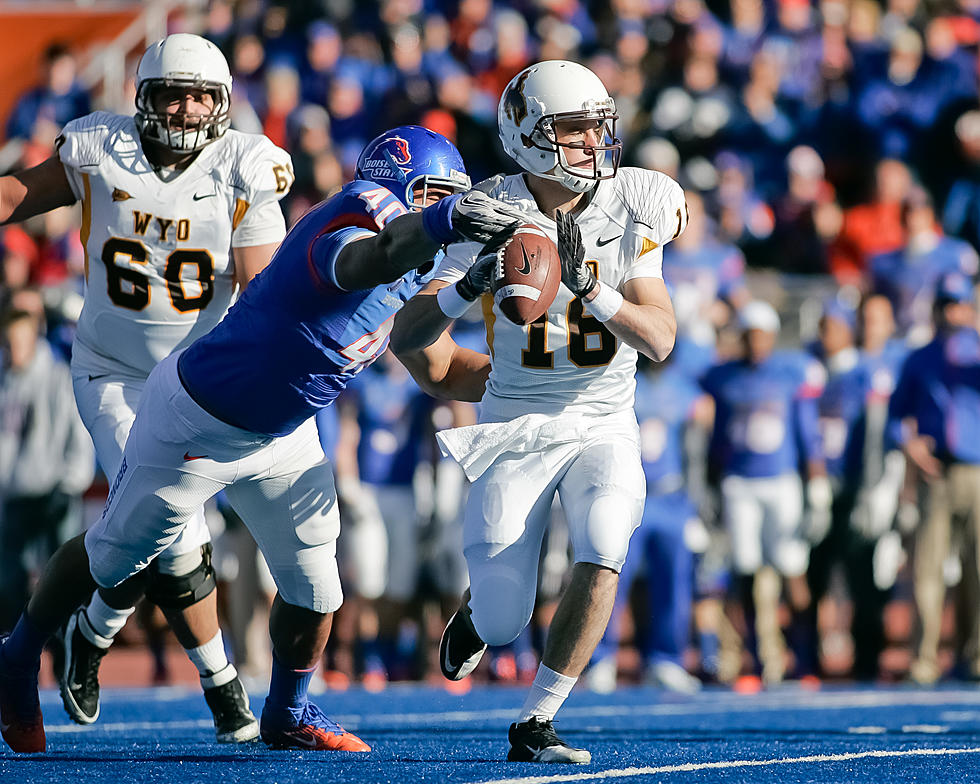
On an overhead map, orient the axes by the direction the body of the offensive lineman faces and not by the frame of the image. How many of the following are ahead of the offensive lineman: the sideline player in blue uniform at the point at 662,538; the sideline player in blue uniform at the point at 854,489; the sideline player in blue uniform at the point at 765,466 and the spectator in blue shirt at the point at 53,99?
0

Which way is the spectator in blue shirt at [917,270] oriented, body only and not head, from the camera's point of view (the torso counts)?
toward the camera

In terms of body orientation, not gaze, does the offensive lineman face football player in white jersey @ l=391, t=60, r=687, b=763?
no

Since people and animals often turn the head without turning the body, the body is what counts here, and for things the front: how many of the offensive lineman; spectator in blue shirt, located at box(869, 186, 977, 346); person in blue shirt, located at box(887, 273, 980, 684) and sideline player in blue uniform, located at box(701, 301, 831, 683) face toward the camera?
4

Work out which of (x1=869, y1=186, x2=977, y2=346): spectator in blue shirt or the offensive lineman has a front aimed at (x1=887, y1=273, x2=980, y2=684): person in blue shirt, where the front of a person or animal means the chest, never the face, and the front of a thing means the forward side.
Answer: the spectator in blue shirt

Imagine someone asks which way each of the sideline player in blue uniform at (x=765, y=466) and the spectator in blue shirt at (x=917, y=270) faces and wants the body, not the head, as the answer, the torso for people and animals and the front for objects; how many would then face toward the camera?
2

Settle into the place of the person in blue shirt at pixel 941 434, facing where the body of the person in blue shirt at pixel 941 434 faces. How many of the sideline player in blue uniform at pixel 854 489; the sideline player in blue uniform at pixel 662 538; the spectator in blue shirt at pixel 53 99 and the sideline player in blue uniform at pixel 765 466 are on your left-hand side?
0

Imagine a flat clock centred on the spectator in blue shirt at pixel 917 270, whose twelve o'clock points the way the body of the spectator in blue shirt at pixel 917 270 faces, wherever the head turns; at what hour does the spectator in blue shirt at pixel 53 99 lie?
the spectator in blue shirt at pixel 53 99 is roughly at 3 o'clock from the spectator in blue shirt at pixel 917 270.

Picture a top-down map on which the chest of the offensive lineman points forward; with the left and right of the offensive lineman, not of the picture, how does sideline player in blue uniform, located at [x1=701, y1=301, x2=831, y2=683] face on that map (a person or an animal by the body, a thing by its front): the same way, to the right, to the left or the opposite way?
the same way

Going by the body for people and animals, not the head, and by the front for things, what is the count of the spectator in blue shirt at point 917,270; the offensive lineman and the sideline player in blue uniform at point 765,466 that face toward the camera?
3

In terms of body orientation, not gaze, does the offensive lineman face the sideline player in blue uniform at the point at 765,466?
no

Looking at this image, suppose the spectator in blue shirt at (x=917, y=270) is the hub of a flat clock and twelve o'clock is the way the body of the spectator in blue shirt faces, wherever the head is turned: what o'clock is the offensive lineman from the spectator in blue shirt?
The offensive lineman is roughly at 1 o'clock from the spectator in blue shirt.

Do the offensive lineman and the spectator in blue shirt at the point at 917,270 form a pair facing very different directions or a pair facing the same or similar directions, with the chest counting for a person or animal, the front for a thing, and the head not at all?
same or similar directions

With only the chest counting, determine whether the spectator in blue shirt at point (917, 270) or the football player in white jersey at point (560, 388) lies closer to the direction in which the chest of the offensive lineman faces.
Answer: the football player in white jersey

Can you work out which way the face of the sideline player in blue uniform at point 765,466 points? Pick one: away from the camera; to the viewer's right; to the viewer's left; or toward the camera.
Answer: toward the camera

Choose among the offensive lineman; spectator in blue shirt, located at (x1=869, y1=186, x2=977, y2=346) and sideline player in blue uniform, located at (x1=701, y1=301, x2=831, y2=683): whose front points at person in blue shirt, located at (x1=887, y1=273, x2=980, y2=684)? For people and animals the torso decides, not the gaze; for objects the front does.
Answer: the spectator in blue shirt

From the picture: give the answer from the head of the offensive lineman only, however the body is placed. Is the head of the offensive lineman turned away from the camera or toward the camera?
toward the camera

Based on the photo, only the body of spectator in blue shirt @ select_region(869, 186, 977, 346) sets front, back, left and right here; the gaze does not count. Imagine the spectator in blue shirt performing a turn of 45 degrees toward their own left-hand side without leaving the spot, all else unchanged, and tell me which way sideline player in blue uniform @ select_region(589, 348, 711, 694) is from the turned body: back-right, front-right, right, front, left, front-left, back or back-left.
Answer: right

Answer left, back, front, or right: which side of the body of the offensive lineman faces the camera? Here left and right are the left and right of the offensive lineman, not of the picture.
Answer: front
